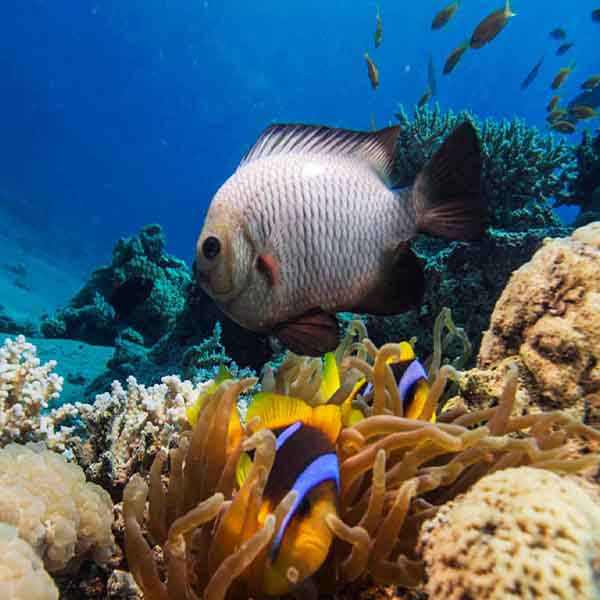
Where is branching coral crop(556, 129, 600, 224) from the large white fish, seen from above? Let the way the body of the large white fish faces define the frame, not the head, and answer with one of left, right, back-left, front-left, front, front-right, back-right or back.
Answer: back-right

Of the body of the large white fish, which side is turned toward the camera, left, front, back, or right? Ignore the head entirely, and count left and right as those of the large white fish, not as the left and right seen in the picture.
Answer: left

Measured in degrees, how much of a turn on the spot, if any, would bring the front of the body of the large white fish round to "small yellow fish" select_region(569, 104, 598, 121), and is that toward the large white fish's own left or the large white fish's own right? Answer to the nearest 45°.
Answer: approximately 135° to the large white fish's own right

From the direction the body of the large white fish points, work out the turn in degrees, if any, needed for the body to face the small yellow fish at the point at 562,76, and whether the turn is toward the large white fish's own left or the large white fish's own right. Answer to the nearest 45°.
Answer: approximately 135° to the large white fish's own right

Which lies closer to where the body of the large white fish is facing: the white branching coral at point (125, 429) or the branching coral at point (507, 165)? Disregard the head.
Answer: the white branching coral
